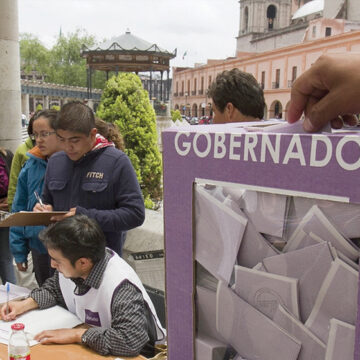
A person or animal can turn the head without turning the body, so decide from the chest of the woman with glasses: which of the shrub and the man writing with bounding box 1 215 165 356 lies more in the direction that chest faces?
the man writing

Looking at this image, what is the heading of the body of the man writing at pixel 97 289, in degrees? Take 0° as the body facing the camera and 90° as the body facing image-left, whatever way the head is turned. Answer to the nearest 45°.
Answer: approximately 45°

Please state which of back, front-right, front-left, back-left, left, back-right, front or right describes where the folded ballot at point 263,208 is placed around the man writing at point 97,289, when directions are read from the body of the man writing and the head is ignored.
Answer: front-left

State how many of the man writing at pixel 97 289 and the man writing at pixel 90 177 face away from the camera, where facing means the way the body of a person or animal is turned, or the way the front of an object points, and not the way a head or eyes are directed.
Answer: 0

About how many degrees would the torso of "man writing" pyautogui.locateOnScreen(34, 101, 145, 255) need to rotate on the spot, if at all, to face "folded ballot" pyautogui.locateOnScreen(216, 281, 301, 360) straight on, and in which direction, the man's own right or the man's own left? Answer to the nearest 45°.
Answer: approximately 45° to the man's own left

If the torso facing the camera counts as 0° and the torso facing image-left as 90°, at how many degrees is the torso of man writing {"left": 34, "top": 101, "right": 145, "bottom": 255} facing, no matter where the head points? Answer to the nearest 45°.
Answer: approximately 45°

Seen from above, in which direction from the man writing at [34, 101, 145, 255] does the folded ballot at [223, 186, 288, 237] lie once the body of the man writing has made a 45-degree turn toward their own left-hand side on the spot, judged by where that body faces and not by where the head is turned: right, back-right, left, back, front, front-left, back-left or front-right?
front

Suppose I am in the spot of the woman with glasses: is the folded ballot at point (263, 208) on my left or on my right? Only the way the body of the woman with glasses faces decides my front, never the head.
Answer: on my left
